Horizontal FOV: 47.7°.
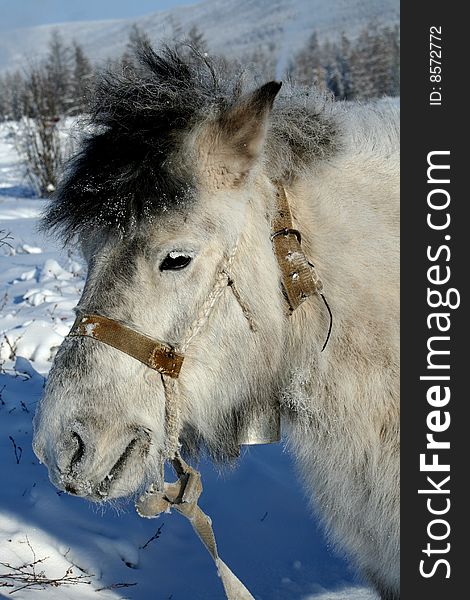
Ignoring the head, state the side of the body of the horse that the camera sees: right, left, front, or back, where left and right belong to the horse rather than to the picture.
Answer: left
